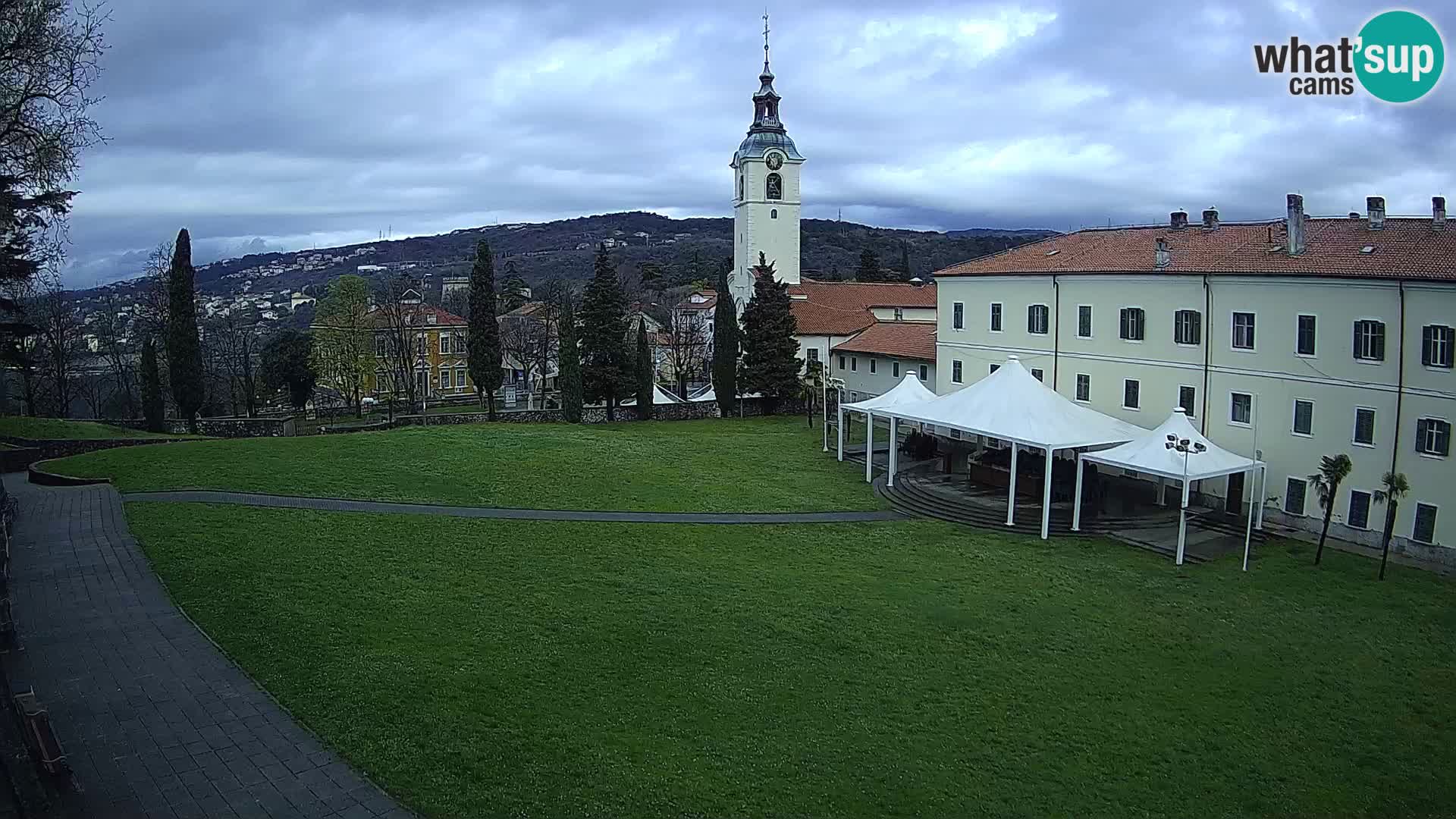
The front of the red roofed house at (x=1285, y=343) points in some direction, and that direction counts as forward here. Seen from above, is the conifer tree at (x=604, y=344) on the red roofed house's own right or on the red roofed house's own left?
on the red roofed house's own right

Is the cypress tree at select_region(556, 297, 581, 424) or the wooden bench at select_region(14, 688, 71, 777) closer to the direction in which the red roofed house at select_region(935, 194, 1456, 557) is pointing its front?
the wooden bench

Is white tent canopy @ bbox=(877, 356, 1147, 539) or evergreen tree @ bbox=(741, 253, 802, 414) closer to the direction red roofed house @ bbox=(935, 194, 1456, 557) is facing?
the white tent canopy

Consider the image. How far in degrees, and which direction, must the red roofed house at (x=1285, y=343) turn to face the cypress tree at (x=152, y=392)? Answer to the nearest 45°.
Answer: approximately 45° to its right

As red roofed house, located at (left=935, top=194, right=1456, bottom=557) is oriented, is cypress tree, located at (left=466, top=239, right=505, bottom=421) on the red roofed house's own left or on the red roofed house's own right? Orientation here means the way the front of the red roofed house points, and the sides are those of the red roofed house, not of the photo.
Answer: on the red roofed house's own right

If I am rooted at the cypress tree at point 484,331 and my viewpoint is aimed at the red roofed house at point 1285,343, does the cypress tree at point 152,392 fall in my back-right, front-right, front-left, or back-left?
back-right

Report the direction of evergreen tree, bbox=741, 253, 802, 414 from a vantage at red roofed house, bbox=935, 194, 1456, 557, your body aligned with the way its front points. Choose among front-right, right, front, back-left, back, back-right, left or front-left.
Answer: right

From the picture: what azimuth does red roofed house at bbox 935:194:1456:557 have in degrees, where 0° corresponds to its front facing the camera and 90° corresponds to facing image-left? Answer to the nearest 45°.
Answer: approximately 45°

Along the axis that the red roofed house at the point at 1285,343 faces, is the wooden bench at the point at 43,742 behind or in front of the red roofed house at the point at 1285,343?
in front

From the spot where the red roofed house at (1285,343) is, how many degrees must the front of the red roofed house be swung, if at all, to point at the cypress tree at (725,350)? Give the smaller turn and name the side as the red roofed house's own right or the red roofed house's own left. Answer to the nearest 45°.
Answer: approximately 90° to the red roofed house's own right

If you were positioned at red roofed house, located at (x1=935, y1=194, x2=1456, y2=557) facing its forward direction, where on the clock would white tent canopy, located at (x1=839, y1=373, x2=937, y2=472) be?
The white tent canopy is roughly at 2 o'clock from the red roofed house.

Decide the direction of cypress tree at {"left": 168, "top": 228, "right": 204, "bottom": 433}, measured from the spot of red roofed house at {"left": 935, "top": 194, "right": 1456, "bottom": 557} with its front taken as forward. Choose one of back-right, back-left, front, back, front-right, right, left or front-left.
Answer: front-right
